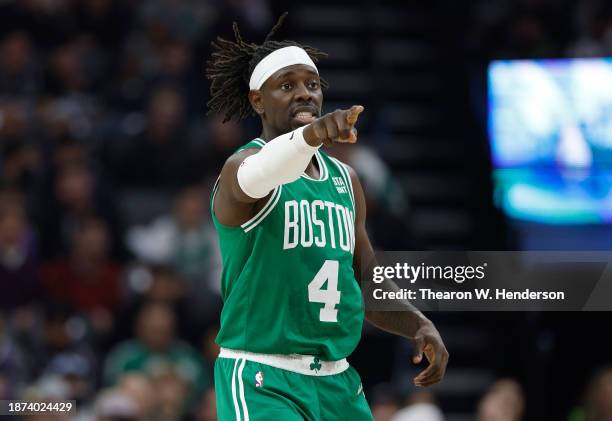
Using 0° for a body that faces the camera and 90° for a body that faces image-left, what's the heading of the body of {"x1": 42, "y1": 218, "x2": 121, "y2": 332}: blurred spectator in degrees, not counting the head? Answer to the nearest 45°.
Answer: approximately 0°

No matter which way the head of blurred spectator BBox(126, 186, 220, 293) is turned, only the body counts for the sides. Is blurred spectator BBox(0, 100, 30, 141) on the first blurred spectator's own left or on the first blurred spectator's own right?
on the first blurred spectator's own right
